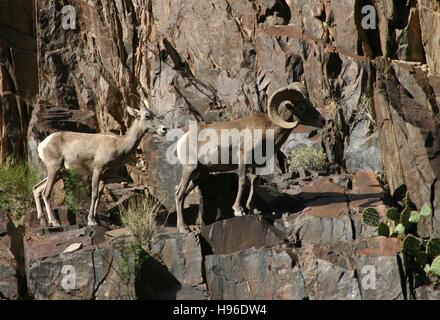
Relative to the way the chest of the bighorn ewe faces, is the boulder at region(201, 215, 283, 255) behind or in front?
in front

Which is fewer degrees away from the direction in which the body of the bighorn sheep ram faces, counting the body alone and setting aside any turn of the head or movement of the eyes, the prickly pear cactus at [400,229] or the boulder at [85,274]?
the prickly pear cactus

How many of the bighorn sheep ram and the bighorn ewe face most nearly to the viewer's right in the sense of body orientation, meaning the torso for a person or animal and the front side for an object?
2

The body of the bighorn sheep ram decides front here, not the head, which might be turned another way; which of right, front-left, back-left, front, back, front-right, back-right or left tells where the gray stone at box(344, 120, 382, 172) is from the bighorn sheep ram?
front-left

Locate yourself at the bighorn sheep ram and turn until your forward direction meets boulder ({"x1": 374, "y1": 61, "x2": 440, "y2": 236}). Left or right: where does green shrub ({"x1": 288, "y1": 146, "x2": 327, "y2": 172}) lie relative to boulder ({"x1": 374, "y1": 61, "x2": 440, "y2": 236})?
left

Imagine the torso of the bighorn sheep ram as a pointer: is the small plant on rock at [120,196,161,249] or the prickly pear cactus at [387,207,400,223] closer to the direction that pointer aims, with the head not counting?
the prickly pear cactus

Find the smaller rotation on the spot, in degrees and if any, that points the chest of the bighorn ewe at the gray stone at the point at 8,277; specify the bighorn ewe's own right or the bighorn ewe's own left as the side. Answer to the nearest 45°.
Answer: approximately 135° to the bighorn ewe's own right

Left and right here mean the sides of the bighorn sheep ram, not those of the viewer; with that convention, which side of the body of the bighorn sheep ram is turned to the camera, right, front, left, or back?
right

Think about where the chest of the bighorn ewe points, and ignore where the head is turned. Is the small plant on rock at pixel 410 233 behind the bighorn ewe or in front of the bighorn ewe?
in front

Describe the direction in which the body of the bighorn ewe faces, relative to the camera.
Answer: to the viewer's right

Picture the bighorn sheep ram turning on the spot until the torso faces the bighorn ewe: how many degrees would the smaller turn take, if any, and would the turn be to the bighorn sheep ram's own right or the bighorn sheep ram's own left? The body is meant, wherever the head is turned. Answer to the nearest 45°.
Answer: approximately 180°

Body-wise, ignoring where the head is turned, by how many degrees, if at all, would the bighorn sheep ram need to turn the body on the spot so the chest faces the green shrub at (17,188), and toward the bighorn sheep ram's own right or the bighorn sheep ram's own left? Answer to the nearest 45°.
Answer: approximately 180°

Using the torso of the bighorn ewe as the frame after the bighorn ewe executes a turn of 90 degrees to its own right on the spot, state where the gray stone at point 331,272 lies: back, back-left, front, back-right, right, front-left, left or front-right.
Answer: front-left

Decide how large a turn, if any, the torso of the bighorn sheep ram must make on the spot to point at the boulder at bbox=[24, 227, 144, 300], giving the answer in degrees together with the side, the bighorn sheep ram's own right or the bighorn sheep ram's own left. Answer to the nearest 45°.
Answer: approximately 135° to the bighorn sheep ram's own right
